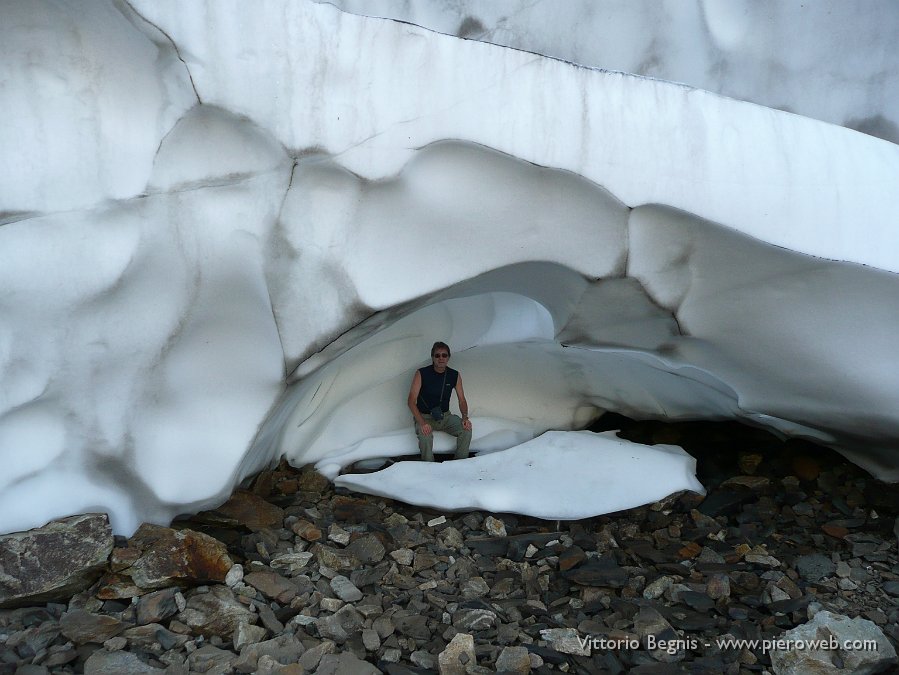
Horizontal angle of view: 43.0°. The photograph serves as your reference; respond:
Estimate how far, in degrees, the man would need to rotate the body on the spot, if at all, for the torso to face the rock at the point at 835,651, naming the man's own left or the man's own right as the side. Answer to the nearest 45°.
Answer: approximately 45° to the man's own left

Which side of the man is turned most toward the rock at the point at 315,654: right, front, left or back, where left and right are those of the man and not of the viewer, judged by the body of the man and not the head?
front

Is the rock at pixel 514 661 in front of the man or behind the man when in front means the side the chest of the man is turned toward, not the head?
in front

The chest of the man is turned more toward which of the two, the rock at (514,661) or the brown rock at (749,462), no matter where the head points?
the rock

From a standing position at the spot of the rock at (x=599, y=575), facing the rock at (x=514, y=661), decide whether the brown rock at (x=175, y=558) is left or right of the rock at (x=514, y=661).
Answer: right

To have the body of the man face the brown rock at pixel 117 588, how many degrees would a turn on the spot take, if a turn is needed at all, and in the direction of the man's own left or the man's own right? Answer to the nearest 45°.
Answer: approximately 45° to the man's own right

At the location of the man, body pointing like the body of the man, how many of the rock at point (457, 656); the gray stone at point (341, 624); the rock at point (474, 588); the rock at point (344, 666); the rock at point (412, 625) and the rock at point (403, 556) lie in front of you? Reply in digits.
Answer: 6

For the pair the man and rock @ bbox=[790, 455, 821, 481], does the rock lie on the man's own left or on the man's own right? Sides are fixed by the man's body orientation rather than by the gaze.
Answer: on the man's own left

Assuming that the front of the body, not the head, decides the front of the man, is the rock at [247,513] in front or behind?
in front

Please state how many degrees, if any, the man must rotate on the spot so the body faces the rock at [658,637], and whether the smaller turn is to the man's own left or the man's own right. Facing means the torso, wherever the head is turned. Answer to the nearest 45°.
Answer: approximately 45° to the man's own left

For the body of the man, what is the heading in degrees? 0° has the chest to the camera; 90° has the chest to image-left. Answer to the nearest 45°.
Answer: approximately 0°

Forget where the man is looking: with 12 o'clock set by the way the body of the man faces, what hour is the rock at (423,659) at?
The rock is roughly at 12 o'clock from the man.

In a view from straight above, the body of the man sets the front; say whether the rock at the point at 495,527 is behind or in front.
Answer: in front

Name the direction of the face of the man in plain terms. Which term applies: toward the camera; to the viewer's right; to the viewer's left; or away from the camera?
toward the camera
